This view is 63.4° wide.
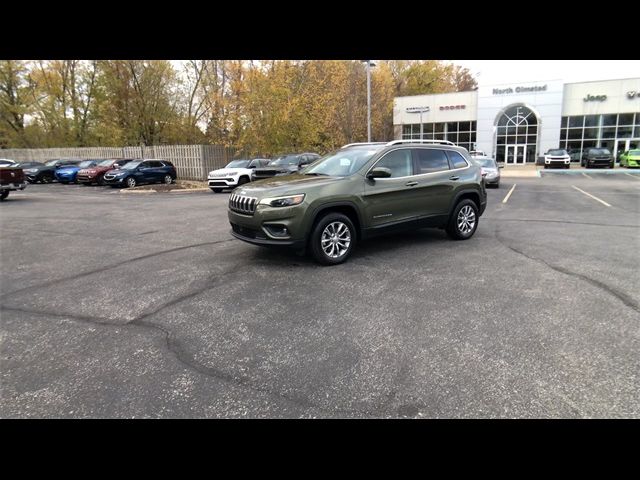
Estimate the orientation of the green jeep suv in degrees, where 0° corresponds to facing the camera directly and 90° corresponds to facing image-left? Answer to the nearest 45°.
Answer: approximately 45°

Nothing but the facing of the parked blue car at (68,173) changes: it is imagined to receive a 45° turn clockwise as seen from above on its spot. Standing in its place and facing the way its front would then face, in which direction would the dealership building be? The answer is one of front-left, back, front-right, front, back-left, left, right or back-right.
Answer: back

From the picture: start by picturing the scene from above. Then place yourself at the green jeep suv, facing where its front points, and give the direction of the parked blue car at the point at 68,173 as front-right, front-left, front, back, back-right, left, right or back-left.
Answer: right

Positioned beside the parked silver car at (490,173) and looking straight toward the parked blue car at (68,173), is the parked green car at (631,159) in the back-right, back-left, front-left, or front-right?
back-right

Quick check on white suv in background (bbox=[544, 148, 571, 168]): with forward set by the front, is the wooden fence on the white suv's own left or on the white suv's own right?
on the white suv's own right

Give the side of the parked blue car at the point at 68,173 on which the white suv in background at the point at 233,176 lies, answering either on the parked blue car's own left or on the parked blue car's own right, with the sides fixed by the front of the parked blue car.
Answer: on the parked blue car's own left
